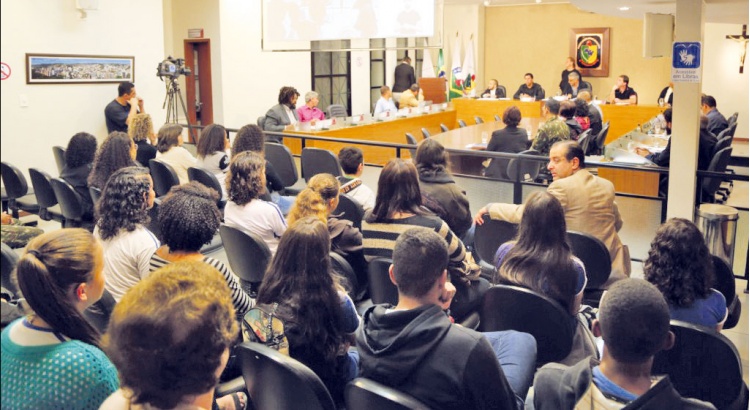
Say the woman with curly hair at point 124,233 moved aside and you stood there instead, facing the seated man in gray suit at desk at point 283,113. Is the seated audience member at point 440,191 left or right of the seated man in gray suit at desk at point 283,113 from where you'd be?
right

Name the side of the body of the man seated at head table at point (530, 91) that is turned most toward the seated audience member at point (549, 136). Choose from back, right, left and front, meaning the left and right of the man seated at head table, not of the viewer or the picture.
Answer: front

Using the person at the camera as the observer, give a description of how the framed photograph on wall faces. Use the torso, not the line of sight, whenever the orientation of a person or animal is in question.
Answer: facing the viewer and to the right of the viewer

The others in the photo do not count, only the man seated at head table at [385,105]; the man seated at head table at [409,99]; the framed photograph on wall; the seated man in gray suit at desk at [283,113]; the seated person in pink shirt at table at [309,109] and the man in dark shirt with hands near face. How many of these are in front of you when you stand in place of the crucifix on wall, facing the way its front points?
6

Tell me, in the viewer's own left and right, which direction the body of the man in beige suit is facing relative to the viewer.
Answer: facing away from the viewer and to the left of the viewer

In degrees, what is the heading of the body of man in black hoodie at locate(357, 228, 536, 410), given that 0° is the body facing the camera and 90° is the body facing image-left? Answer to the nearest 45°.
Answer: approximately 225°

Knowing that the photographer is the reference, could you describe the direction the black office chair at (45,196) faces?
facing away from the viewer and to the right of the viewer

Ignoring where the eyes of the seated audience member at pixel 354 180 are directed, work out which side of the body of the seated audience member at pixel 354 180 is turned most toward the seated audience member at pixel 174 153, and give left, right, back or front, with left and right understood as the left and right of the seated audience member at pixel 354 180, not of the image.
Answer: left

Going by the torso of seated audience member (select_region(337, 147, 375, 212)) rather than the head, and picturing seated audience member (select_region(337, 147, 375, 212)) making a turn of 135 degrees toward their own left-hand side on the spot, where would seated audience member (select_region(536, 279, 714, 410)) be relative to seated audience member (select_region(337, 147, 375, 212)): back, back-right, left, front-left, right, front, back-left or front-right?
left

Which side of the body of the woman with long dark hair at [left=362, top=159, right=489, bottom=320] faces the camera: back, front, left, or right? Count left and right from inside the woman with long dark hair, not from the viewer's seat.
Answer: back

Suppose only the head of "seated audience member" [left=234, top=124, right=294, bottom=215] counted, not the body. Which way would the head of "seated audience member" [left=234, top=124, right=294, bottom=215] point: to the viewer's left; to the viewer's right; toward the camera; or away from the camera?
away from the camera

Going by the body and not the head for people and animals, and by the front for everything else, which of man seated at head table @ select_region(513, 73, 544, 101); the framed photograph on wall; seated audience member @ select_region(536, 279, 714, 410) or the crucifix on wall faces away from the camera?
the seated audience member

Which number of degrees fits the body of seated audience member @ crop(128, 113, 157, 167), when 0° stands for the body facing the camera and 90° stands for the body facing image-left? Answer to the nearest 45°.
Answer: approximately 225°

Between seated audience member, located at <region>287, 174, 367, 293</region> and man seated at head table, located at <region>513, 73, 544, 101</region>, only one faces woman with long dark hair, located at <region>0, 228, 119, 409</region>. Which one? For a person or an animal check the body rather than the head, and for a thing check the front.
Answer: the man seated at head table

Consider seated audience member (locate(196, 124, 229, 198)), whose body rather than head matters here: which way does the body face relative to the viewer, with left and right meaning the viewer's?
facing away from the viewer and to the right of the viewer

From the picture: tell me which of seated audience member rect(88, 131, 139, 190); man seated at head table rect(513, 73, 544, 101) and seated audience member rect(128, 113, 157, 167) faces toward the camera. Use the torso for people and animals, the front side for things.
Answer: the man seated at head table

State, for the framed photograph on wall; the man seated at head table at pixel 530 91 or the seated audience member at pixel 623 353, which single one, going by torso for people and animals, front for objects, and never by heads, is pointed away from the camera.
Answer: the seated audience member

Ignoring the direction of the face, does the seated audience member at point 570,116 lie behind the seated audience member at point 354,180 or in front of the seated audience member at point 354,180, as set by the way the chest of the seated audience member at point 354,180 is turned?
in front

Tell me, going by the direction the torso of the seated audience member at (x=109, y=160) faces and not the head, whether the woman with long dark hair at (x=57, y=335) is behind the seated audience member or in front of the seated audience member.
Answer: behind

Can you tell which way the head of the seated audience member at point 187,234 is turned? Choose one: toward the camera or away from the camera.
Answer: away from the camera

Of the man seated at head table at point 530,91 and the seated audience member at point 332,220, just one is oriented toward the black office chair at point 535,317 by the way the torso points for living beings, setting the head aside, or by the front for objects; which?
the man seated at head table
